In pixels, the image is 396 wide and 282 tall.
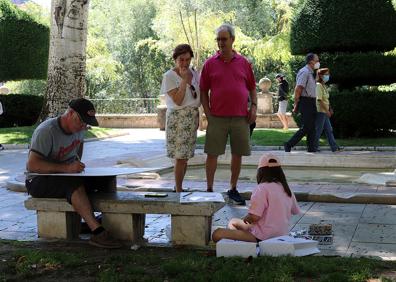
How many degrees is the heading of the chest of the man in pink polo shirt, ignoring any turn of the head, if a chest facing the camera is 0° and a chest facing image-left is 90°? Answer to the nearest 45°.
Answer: approximately 0°

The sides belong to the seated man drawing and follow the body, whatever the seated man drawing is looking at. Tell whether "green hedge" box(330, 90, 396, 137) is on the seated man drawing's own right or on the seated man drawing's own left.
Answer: on the seated man drawing's own left

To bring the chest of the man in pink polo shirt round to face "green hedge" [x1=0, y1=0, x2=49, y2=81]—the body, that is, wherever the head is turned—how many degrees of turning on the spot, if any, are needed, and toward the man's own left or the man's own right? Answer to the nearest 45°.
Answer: approximately 135° to the man's own right

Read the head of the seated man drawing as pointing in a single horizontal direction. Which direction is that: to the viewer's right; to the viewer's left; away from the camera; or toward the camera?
to the viewer's right

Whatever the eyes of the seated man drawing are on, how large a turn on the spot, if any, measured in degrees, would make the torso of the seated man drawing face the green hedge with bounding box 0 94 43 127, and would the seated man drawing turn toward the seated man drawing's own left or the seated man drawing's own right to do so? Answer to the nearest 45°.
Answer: approximately 135° to the seated man drawing's own left

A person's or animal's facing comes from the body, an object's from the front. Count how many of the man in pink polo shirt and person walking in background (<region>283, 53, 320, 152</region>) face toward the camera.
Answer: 1

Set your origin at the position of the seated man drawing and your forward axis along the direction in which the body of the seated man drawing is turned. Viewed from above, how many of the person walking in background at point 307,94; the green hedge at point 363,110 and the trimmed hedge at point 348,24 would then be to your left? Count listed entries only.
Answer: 3

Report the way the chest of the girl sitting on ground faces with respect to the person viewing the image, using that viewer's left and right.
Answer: facing away from the viewer and to the left of the viewer

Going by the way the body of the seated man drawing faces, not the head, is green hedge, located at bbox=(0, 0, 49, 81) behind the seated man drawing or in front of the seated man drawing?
behind
